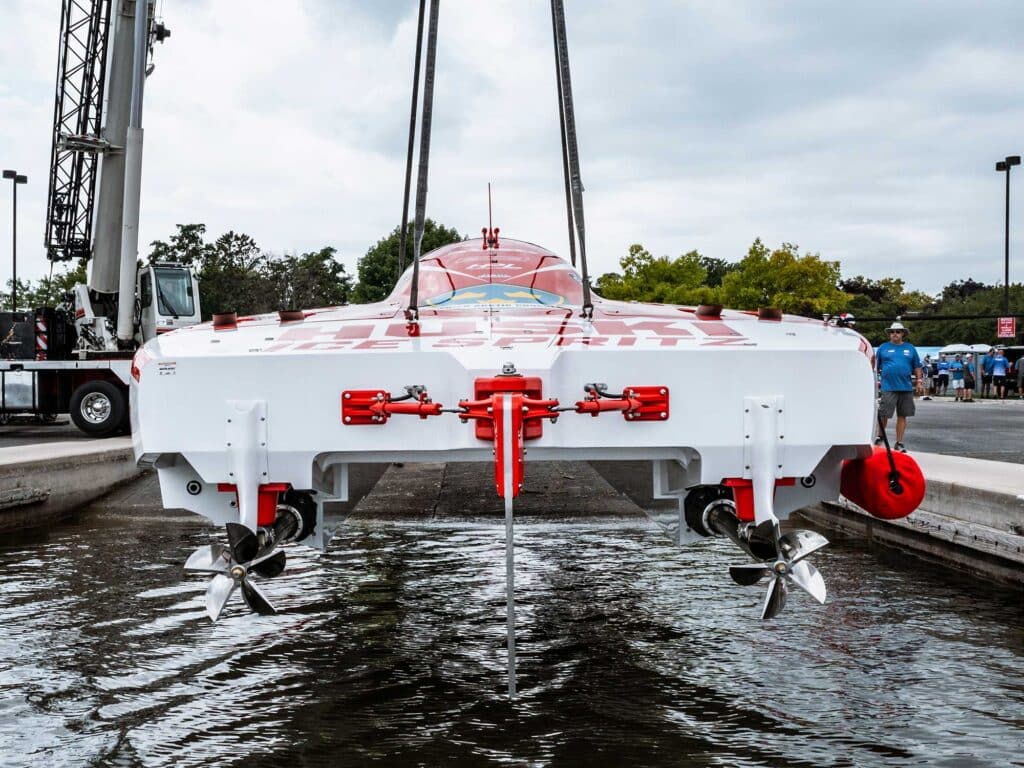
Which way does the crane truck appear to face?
to the viewer's right

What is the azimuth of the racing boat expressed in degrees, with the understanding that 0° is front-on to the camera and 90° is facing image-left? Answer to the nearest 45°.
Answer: approximately 180°

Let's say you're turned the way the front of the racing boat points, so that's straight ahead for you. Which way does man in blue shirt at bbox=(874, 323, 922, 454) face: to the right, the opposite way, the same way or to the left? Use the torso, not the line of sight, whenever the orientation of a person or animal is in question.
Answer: the opposite way

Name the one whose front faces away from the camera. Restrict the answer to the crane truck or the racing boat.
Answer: the racing boat

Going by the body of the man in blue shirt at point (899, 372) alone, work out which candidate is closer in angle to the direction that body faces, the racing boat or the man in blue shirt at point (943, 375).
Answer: the racing boat

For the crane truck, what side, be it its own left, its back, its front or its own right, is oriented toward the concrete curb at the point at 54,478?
right

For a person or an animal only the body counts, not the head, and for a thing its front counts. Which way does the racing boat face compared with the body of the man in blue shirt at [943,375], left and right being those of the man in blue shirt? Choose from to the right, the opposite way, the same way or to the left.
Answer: the opposite way

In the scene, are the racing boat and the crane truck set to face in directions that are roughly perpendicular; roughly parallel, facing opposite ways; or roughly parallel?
roughly perpendicular

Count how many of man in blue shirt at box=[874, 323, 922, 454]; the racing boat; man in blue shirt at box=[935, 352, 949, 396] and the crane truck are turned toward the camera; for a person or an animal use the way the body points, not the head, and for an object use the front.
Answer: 2

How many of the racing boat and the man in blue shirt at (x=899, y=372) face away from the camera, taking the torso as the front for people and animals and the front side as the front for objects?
1
